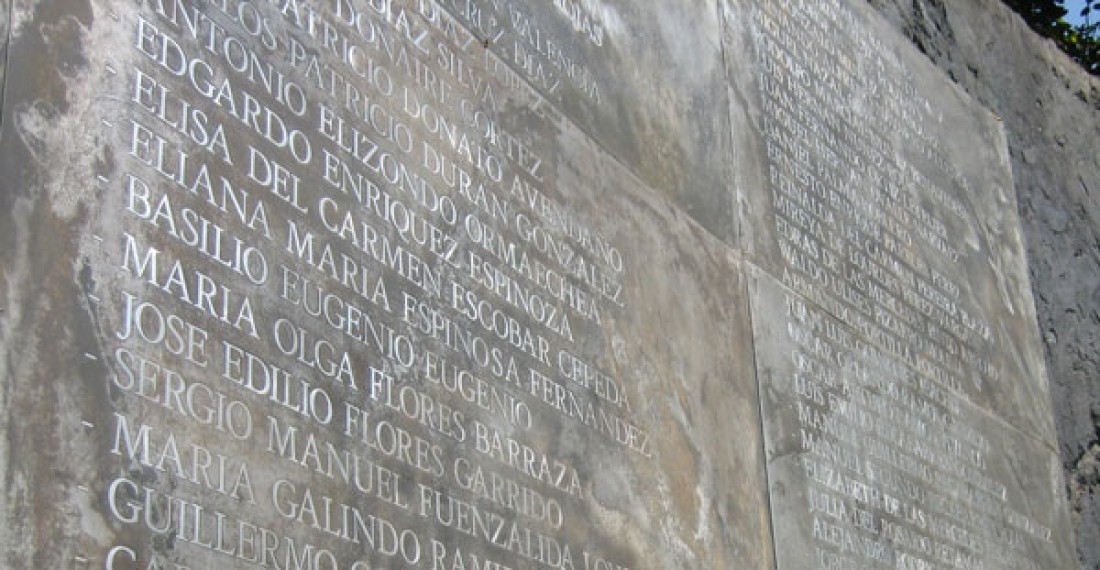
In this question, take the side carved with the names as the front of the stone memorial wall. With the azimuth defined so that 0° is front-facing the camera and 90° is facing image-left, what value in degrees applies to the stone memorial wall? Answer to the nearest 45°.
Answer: approximately 315°
